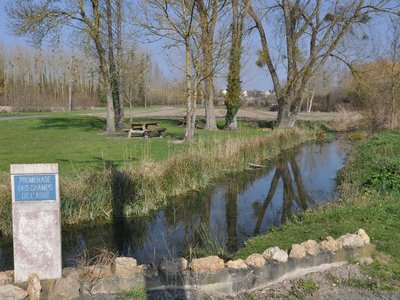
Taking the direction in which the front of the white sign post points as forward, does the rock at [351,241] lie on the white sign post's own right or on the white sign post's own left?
on the white sign post's own left

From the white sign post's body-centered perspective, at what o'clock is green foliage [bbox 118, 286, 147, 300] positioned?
The green foliage is roughly at 10 o'clock from the white sign post.

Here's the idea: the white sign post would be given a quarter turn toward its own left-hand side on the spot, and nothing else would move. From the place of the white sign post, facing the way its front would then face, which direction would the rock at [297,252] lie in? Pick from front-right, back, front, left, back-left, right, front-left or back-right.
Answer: front

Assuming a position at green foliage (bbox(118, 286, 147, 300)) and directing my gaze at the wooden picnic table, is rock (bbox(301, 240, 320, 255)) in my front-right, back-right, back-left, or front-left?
front-right

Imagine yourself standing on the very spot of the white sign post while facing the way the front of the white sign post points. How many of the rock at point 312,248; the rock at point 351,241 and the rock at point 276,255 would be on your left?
3

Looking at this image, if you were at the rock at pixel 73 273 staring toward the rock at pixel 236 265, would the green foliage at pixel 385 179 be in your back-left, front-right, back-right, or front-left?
front-left

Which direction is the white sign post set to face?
toward the camera

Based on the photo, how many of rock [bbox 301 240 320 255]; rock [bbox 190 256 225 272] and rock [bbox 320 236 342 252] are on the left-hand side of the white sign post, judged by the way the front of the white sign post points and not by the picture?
3

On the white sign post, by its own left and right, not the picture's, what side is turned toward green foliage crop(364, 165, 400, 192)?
left

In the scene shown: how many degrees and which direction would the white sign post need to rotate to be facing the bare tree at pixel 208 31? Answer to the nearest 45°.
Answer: approximately 135° to its left

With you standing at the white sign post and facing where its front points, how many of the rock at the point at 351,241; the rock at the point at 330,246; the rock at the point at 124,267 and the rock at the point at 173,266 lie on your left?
4

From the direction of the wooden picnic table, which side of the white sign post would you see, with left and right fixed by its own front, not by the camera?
back

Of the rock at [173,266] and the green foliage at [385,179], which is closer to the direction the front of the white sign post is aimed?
the rock

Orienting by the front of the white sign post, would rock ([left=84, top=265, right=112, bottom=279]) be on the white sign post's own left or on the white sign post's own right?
on the white sign post's own left

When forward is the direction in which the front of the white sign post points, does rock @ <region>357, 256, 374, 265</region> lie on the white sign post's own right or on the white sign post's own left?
on the white sign post's own left
